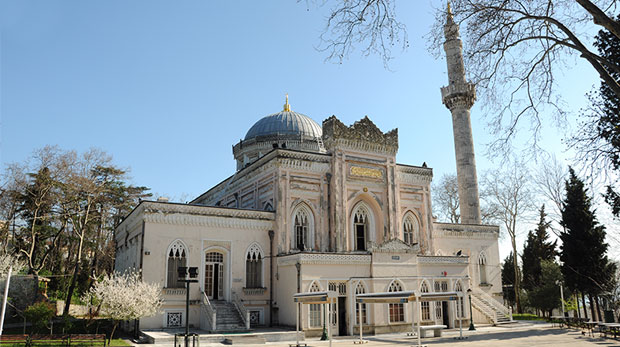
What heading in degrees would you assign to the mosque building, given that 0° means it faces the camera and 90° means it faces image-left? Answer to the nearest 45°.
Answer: approximately 315°

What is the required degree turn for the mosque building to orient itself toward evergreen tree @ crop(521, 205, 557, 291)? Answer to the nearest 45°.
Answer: approximately 90° to its left

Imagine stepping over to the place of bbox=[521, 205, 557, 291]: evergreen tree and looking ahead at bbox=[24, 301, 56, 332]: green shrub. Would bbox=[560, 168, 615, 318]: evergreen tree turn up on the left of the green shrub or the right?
left

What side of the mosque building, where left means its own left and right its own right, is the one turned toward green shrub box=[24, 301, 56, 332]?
right

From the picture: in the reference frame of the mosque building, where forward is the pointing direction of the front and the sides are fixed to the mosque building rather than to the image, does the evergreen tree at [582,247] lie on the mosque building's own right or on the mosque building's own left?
on the mosque building's own left
